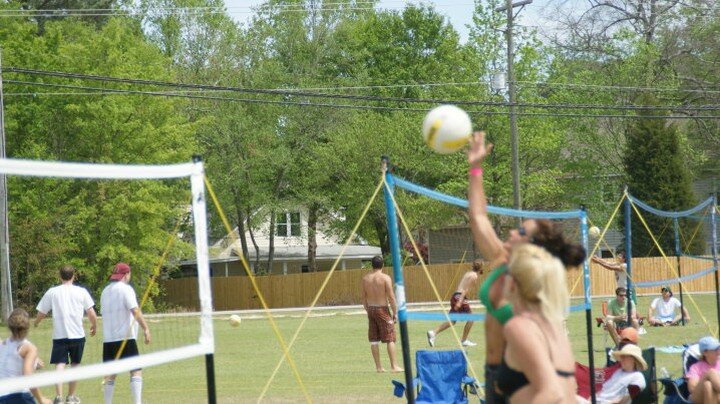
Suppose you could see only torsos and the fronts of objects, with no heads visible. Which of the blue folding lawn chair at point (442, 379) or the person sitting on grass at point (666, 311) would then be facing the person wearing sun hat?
the person sitting on grass

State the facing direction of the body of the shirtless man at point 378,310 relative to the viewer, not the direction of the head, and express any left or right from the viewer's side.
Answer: facing away from the viewer

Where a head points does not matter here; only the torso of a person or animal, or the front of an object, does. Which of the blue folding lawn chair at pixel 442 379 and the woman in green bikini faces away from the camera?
the blue folding lawn chair

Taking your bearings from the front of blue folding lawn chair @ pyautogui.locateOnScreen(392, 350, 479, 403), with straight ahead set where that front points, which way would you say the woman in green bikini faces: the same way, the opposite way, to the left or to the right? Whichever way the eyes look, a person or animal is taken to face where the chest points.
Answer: to the left

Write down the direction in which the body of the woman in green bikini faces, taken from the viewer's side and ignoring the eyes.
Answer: to the viewer's left

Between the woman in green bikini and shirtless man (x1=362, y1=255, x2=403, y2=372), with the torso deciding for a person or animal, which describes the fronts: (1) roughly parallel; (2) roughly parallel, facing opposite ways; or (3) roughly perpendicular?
roughly perpendicular

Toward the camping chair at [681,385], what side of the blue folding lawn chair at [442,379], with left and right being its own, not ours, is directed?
right

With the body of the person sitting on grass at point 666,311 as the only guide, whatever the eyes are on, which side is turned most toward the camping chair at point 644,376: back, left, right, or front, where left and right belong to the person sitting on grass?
front

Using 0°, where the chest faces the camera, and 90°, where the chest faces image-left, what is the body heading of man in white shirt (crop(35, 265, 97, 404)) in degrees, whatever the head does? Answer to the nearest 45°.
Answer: approximately 180°

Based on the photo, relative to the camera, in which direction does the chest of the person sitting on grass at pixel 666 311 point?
toward the camera

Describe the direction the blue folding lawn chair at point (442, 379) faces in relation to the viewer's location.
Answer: facing away from the viewer

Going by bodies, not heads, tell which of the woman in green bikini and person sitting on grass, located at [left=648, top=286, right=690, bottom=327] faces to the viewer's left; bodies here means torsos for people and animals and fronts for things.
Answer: the woman in green bikini

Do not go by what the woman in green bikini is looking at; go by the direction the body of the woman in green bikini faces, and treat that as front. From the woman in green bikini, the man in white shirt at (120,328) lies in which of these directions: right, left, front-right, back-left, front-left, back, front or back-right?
front-right
